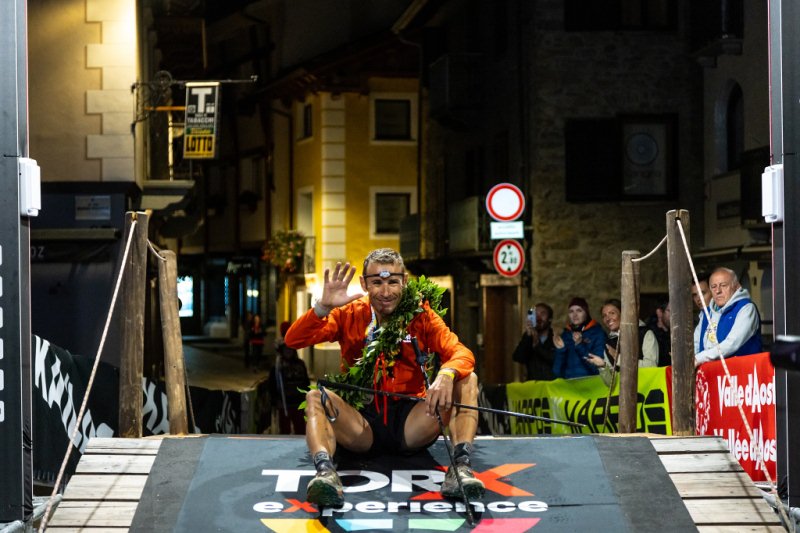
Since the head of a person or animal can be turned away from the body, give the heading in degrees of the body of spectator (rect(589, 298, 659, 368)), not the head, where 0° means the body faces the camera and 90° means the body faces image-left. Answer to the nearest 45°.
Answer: approximately 45°

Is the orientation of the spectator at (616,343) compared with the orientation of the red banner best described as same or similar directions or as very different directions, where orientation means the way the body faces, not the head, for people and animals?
same or similar directions

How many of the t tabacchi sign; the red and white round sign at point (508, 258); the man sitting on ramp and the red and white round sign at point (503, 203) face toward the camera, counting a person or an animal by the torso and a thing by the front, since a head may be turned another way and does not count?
4

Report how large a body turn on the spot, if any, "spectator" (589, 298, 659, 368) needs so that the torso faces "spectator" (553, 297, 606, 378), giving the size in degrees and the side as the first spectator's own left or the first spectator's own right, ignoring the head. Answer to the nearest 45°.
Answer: approximately 90° to the first spectator's own right

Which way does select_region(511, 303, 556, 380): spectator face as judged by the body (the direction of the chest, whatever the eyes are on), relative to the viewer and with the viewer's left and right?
facing the viewer and to the left of the viewer

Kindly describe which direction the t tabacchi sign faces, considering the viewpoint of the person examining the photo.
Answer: facing the viewer

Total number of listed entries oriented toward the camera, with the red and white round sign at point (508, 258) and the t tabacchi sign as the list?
2

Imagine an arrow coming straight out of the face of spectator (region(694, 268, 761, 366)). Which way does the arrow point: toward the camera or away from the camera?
toward the camera

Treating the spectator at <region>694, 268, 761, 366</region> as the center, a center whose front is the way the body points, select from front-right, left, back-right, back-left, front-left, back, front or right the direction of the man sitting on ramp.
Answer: front

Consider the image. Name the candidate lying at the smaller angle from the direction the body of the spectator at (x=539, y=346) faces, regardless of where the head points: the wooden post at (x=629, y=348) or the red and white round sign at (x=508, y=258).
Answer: the wooden post

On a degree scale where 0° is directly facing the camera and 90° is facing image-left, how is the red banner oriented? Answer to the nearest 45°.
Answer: approximately 45°

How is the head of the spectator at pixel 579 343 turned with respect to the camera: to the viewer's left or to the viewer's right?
to the viewer's left

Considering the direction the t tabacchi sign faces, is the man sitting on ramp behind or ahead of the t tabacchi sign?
ahead

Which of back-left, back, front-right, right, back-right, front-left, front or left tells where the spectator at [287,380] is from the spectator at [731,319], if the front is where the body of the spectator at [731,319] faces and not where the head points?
right

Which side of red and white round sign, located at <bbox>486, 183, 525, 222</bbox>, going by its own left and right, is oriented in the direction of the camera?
front

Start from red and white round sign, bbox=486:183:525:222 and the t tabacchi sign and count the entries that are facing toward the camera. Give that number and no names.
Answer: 2

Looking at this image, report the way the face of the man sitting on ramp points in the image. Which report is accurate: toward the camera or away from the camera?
toward the camera
